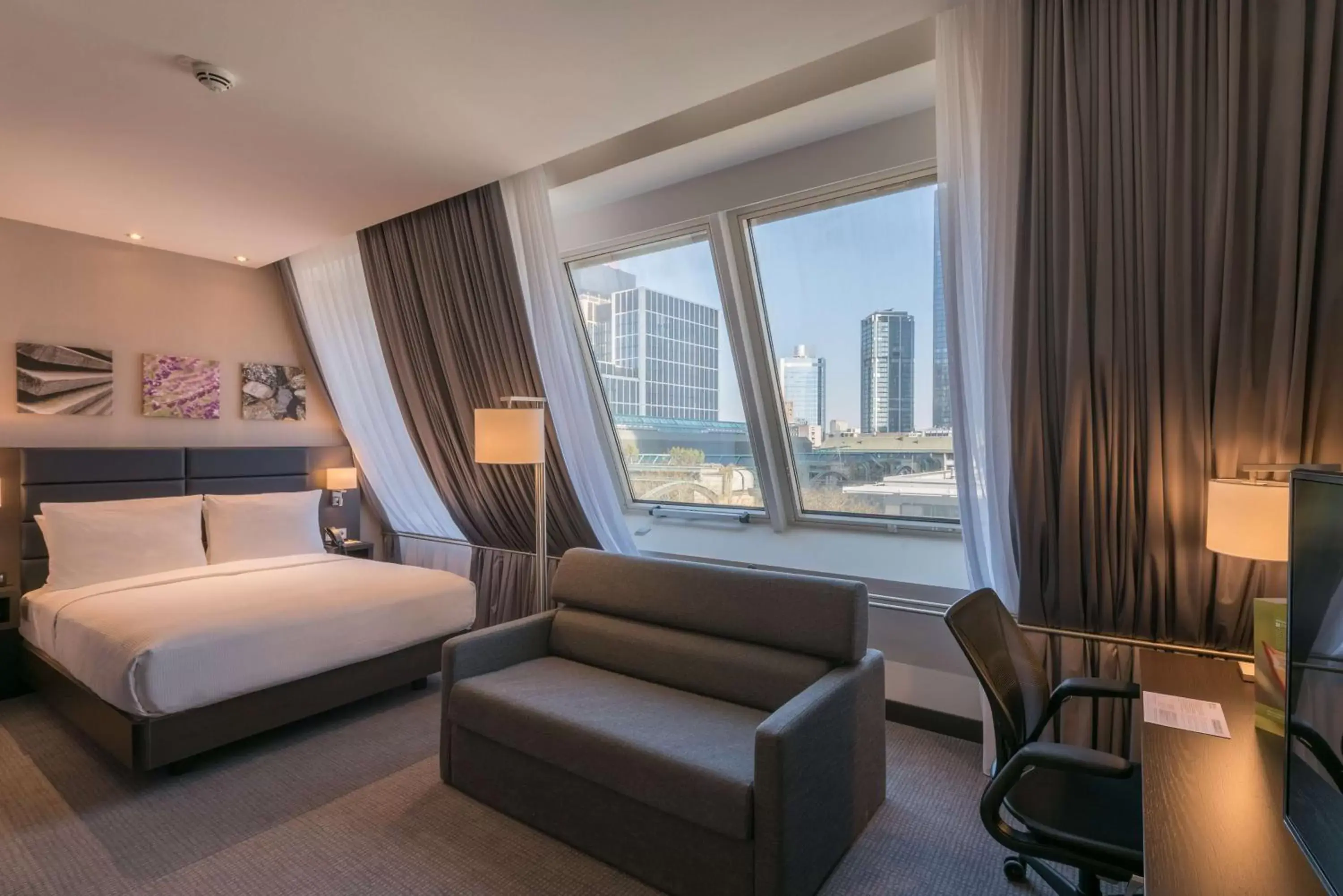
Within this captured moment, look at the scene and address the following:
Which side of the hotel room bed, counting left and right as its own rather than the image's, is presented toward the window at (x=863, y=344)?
front

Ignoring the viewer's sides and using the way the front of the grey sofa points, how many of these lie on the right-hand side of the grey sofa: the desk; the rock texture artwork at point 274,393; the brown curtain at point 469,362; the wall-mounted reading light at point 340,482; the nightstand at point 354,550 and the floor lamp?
5

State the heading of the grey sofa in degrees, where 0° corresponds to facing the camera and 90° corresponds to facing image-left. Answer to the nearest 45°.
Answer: approximately 45°

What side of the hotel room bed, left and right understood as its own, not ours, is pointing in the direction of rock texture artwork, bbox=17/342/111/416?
back

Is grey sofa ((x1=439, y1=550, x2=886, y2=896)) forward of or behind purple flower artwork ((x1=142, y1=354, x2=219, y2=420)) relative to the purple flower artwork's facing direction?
forward

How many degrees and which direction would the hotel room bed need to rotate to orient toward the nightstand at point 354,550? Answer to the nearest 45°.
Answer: approximately 90° to its left

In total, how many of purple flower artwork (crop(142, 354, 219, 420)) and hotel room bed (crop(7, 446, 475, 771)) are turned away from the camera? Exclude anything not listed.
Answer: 0

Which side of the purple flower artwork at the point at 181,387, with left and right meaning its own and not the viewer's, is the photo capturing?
front

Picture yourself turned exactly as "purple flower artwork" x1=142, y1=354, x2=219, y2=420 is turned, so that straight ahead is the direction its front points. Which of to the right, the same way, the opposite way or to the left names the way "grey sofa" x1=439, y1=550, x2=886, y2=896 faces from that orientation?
to the right

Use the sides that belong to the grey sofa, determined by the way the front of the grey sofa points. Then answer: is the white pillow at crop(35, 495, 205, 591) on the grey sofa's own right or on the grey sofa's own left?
on the grey sofa's own right

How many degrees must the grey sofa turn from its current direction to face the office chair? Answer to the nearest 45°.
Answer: approximately 90° to its left

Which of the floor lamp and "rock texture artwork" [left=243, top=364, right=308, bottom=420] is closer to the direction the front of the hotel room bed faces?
the floor lamp
